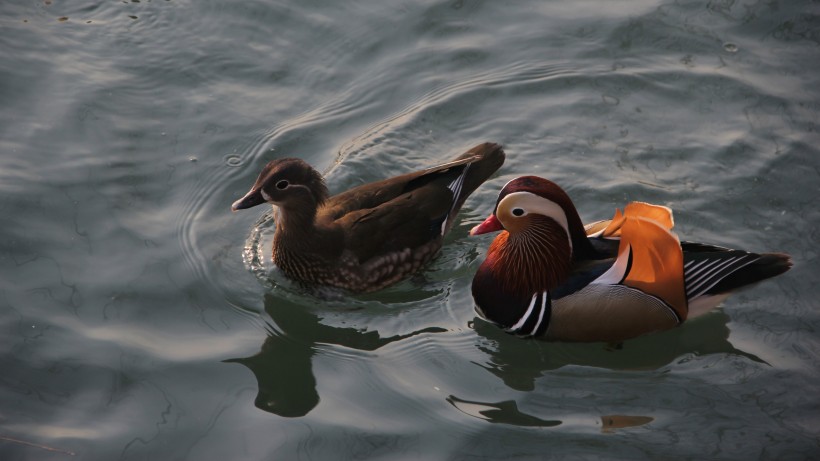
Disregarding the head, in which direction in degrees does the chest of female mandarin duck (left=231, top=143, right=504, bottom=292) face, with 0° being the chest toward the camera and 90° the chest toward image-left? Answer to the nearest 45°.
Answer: approximately 45°

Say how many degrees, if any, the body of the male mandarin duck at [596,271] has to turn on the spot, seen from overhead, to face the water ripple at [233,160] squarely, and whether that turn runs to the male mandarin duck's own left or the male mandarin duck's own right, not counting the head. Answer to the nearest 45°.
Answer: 0° — it already faces it

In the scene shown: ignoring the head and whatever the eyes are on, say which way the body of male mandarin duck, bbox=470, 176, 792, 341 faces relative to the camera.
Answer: to the viewer's left

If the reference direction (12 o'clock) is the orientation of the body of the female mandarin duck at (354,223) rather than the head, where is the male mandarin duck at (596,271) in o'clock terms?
The male mandarin duck is roughly at 8 o'clock from the female mandarin duck.

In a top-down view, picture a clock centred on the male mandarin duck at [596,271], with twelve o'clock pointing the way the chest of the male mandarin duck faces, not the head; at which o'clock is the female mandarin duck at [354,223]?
The female mandarin duck is roughly at 12 o'clock from the male mandarin duck.
